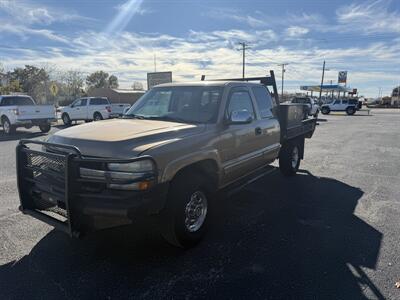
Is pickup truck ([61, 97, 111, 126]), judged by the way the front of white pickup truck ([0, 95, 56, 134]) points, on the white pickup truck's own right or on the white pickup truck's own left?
on the white pickup truck's own right

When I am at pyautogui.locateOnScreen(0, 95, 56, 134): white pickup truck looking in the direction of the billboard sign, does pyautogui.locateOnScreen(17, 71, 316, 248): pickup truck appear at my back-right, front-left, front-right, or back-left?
back-right

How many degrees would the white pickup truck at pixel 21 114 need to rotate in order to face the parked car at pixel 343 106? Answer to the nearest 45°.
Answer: approximately 135° to its right

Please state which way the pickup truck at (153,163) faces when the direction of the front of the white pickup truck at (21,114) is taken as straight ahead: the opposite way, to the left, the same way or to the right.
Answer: to the left

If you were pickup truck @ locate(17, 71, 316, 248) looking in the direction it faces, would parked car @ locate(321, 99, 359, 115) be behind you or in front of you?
behind
